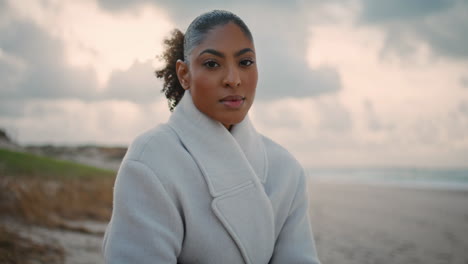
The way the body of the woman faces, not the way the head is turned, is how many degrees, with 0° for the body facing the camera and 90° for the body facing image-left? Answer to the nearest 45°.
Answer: approximately 315°
